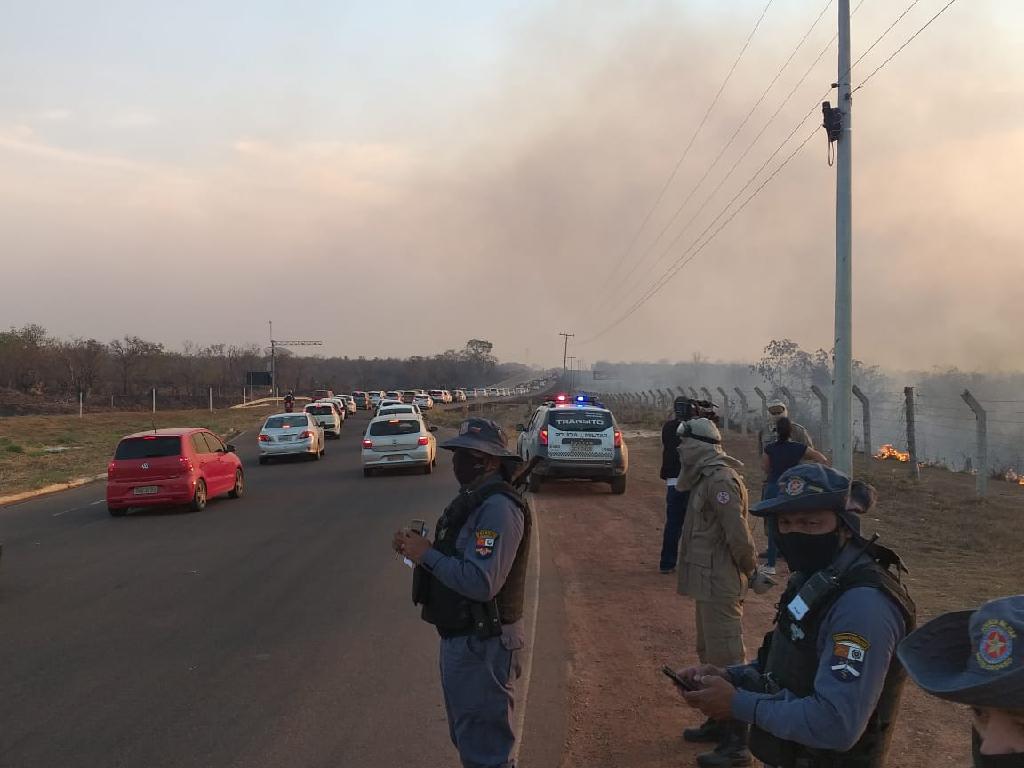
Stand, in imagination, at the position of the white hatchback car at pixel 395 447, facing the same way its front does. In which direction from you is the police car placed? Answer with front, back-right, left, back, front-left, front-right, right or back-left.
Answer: back-right

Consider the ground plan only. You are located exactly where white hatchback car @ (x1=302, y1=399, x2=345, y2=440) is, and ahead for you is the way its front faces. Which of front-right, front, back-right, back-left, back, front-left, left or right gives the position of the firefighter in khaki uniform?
back-right

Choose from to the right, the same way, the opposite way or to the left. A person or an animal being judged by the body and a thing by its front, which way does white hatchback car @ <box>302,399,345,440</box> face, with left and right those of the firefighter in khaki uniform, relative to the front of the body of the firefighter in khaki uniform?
to the right

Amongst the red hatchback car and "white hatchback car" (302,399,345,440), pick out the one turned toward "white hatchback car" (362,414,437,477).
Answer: the red hatchback car

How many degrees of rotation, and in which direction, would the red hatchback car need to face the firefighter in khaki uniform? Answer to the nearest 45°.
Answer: approximately 135° to its right

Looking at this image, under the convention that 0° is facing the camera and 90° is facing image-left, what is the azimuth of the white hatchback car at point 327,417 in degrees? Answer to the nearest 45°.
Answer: approximately 225°

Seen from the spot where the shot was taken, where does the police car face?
facing away from the viewer

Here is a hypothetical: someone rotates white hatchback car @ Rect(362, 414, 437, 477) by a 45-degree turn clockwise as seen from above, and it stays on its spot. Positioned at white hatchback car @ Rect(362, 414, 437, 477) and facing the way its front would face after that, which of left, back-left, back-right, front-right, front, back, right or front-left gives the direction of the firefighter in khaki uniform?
back-right

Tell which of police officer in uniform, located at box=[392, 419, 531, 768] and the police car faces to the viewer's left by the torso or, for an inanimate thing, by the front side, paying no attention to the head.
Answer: the police officer in uniform

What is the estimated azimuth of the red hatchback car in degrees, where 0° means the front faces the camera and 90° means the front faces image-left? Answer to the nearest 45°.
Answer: approximately 225°

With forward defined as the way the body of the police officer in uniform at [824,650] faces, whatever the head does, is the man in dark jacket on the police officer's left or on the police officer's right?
on the police officer's right

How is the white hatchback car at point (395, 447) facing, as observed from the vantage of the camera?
facing away from the viewer
